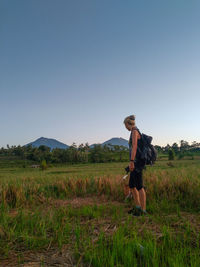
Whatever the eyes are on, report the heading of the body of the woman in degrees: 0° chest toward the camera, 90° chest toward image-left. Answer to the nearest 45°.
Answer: approximately 90°
